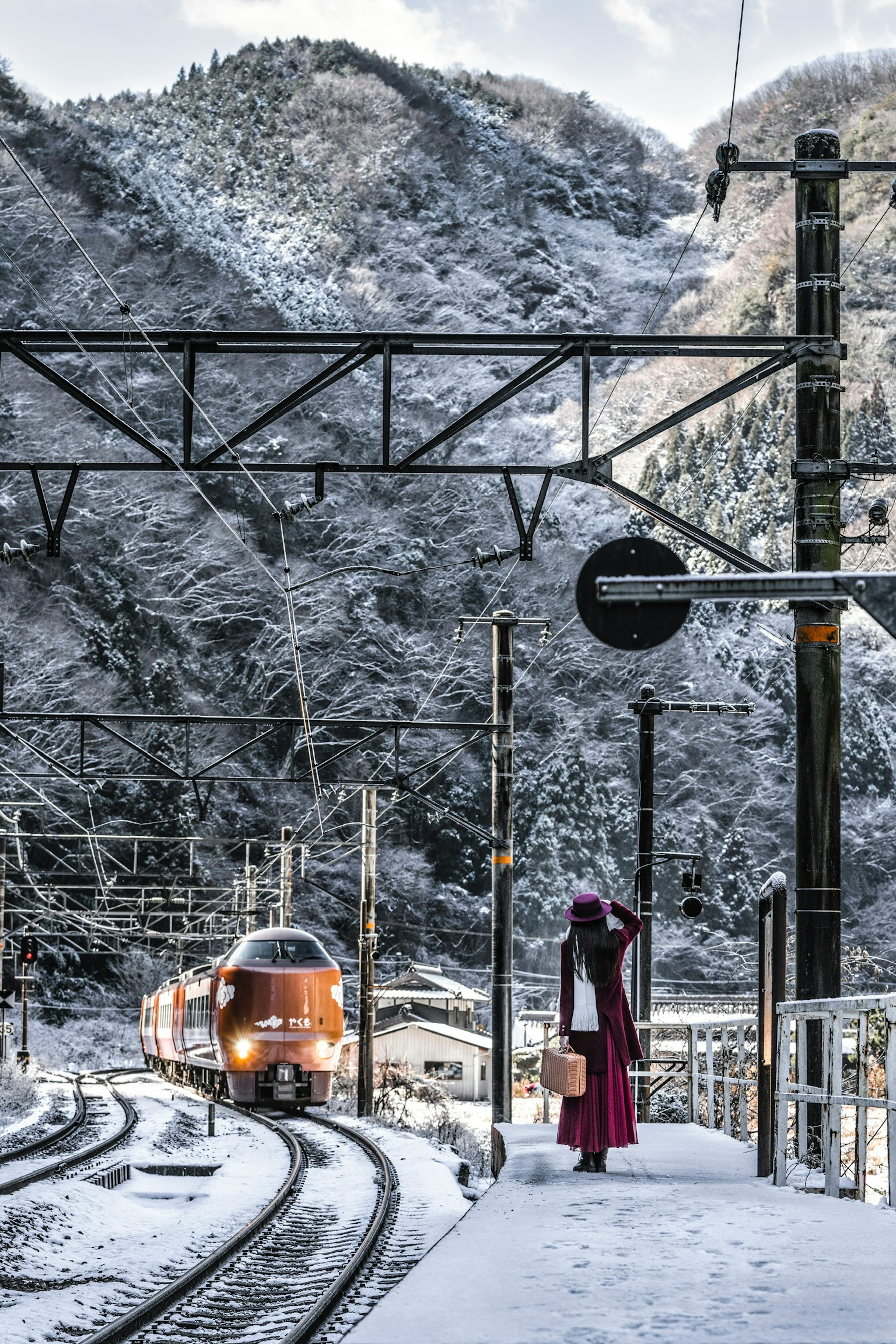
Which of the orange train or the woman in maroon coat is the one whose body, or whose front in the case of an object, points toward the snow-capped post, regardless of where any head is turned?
the orange train

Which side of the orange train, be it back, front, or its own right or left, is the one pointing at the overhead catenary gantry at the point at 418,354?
front

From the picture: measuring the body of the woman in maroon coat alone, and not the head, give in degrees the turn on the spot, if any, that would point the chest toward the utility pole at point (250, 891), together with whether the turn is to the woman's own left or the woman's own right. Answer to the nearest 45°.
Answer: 0° — they already face it

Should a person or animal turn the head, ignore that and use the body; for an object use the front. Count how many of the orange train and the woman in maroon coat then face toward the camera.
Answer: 1

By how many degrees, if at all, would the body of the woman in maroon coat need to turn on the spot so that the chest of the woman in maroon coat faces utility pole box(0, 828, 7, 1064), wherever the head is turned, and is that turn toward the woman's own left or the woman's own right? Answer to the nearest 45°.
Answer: approximately 45° to the woman's own left

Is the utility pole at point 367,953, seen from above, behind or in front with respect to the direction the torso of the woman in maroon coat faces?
in front

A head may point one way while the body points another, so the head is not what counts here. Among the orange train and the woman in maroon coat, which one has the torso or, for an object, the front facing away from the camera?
the woman in maroon coat

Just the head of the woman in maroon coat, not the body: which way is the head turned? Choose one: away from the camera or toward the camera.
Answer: away from the camera

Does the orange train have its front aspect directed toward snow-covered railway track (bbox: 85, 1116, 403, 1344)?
yes

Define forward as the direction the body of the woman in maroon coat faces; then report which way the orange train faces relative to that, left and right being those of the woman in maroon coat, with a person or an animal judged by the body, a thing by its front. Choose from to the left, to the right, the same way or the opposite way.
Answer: the opposite way

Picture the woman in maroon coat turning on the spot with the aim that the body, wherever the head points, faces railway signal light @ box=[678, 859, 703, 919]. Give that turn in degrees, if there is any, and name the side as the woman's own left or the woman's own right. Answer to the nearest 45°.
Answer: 0° — they already face it

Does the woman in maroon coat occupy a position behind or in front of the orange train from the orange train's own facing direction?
in front

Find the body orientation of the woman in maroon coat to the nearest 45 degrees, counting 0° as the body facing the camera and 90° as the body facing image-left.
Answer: approximately 180°

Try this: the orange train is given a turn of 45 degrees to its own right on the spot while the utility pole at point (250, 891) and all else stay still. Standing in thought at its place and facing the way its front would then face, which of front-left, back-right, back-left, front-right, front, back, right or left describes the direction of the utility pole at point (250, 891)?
back-right

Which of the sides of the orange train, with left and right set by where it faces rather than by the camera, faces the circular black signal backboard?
front
